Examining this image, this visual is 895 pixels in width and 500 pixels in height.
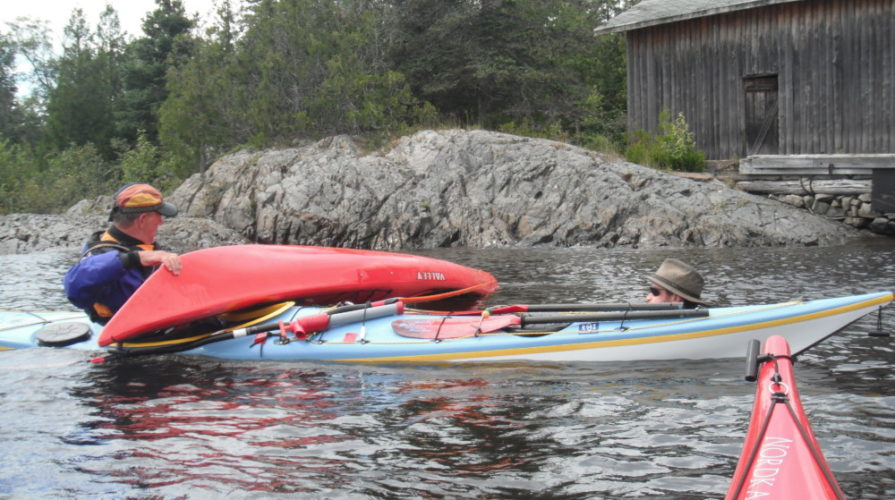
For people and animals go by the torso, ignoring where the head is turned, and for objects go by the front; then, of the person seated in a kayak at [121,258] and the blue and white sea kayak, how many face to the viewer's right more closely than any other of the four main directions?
2

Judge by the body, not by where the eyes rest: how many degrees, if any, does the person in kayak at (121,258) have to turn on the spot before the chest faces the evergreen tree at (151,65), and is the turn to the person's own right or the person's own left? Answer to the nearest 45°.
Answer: approximately 90° to the person's own left

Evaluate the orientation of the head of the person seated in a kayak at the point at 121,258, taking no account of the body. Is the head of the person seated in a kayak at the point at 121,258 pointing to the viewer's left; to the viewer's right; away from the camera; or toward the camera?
to the viewer's right

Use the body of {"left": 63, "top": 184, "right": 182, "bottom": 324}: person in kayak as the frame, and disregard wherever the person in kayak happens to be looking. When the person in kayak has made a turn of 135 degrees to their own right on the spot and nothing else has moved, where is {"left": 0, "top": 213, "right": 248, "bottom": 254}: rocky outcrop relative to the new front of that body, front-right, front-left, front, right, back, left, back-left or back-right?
back-right

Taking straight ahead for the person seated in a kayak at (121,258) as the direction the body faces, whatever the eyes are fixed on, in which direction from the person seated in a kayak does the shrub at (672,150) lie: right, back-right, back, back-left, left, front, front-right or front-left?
front-left

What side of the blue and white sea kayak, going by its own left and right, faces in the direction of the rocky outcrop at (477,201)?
left

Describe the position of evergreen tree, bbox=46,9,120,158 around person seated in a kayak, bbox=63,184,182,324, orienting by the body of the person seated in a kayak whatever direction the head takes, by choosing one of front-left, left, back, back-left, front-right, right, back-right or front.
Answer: left

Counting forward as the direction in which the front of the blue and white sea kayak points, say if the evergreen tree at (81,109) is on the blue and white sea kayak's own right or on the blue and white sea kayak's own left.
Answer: on the blue and white sea kayak's own left

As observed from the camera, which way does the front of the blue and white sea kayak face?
facing to the right of the viewer

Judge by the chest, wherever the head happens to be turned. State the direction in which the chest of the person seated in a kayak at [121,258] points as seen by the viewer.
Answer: to the viewer's right

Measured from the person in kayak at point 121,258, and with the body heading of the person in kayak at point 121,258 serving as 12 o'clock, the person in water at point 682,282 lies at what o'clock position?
the person in water at point 682,282 is roughly at 1 o'clock from the person in kayak at point 121,258.

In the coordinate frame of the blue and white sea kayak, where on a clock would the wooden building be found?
The wooden building is roughly at 10 o'clock from the blue and white sea kayak.

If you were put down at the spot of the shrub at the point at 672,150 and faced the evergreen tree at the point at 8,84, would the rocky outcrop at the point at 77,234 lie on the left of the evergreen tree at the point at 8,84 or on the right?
left
